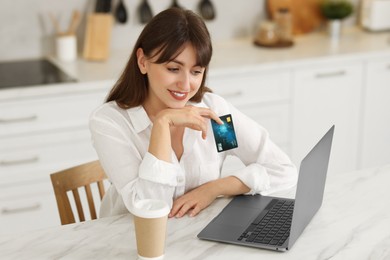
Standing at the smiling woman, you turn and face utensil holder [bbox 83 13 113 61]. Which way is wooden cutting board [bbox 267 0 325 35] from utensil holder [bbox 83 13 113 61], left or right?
right

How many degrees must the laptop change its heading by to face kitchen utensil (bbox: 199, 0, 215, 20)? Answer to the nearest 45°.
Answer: approximately 90° to its right

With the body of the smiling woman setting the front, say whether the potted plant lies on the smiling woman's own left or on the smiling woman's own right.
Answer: on the smiling woman's own left

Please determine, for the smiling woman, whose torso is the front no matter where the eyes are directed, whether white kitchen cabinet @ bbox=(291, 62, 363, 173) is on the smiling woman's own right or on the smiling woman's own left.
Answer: on the smiling woman's own left

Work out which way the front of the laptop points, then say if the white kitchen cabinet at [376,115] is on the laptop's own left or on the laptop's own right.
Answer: on the laptop's own right

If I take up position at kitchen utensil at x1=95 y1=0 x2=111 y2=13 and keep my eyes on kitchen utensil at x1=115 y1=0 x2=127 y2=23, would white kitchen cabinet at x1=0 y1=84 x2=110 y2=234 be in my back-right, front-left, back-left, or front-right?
back-right

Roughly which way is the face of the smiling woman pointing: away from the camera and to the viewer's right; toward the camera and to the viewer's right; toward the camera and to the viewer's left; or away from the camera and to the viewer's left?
toward the camera and to the viewer's right

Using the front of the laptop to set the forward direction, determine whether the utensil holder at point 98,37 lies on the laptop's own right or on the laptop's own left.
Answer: on the laptop's own right

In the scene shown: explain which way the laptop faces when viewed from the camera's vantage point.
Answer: facing to the left of the viewer

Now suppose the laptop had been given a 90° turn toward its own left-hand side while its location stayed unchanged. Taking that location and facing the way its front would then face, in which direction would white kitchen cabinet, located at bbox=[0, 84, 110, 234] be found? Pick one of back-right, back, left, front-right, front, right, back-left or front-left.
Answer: back-right

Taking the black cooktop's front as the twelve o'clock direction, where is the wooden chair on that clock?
The wooden chair is roughly at 12 o'clock from the black cooktop.

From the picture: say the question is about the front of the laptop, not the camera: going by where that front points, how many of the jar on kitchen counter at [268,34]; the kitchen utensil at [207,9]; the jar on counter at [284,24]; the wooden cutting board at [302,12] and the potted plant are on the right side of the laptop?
5

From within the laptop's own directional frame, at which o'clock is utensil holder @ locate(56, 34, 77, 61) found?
The utensil holder is roughly at 2 o'clock from the laptop.

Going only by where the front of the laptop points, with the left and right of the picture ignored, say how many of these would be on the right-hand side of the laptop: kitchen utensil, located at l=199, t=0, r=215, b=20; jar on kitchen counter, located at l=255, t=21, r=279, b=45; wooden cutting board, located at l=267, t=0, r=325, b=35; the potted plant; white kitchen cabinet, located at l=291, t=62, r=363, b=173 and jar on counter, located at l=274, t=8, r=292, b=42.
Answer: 6
